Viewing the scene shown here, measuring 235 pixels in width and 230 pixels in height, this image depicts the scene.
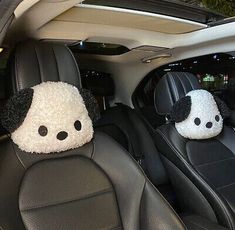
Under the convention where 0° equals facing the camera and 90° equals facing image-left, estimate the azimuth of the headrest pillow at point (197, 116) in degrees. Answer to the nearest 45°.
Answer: approximately 315°

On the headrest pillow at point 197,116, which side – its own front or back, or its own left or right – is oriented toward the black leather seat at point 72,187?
right

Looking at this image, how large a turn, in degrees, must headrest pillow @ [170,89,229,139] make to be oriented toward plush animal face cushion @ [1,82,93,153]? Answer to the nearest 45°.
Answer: approximately 90° to its right
